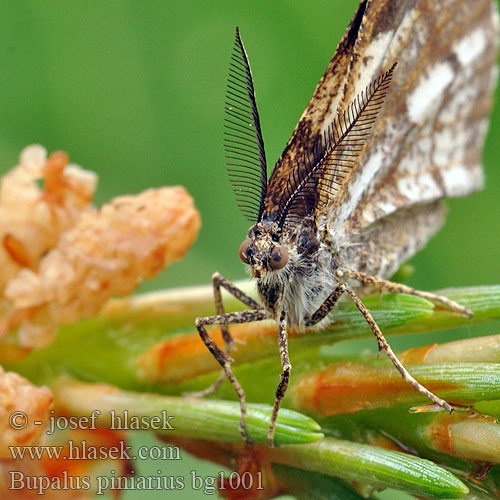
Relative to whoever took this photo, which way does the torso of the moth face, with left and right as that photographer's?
facing the viewer and to the left of the viewer
